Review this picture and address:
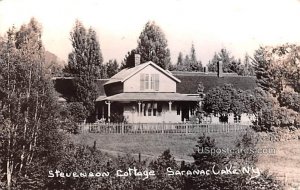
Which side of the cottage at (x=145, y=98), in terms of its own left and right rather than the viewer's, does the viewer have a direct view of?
front

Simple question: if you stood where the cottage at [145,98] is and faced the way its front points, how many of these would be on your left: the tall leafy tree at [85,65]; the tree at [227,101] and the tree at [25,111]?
1

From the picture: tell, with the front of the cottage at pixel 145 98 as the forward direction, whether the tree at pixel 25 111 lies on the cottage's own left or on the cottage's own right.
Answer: on the cottage's own right

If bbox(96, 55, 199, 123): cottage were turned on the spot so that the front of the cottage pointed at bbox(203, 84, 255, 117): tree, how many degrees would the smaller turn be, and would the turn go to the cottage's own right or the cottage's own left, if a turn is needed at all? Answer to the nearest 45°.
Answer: approximately 90° to the cottage's own left

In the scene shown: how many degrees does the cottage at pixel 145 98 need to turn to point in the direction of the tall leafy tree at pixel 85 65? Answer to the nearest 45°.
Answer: approximately 45° to its right
